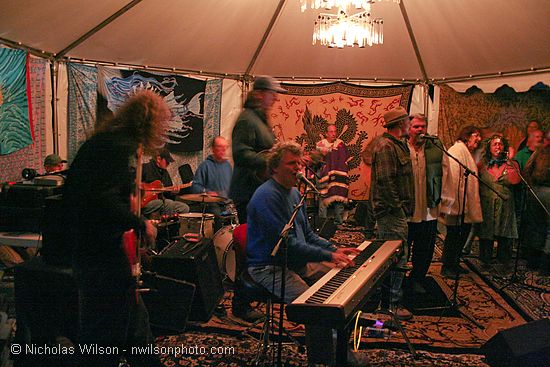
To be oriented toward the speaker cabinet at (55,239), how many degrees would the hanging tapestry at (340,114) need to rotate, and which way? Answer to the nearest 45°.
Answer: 0° — it already faces it

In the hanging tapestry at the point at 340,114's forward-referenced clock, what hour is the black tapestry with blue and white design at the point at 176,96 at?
The black tapestry with blue and white design is roughly at 2 o'clock from the hanging tapestry.

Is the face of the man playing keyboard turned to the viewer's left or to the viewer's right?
to the viewer's right

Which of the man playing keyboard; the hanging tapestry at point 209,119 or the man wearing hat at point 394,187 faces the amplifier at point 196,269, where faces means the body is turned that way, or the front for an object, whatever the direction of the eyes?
the hanging tapestry

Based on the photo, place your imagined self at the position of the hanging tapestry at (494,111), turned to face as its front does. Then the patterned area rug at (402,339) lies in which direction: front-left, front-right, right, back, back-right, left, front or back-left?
front

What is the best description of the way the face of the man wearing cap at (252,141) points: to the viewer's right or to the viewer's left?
to the viewer's right

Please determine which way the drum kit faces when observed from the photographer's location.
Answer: facing the viewer and to the right of the viewer

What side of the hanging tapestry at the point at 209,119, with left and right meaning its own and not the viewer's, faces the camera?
front

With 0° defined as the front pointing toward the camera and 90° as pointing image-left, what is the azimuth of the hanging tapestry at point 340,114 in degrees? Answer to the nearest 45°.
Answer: approximately 0°
